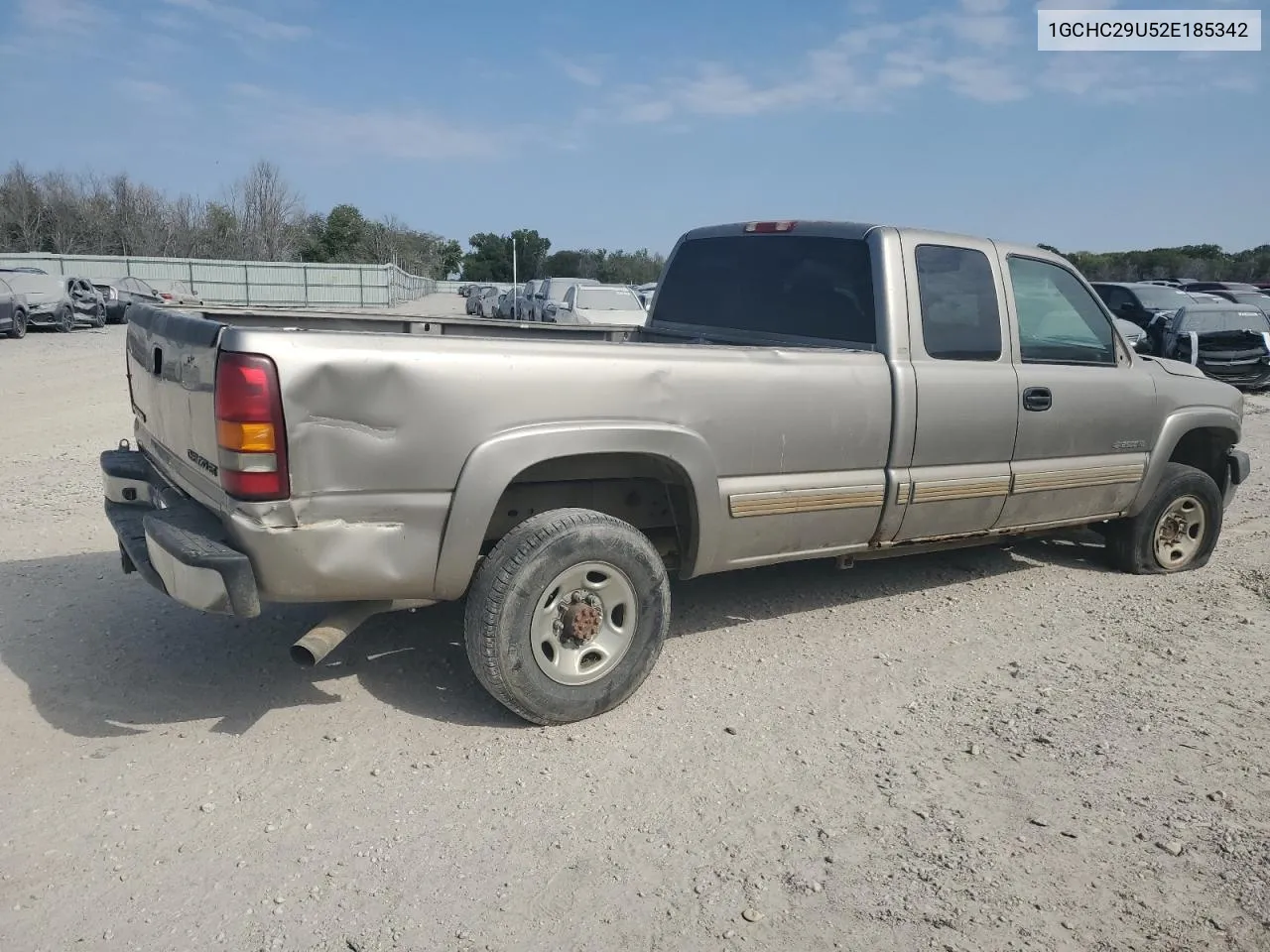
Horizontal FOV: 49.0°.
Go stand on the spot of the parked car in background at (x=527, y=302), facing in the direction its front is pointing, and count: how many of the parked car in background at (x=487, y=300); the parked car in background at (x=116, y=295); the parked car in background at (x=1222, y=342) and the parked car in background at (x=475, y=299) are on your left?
1

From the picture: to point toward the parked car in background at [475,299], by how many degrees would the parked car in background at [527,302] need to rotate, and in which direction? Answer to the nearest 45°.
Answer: approximately 135° to its right

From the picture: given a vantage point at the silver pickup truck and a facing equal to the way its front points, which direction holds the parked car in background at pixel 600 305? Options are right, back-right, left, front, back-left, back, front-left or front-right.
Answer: front-left

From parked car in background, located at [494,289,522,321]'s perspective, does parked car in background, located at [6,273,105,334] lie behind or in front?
in front

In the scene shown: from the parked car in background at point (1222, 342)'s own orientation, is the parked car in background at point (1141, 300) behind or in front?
behind

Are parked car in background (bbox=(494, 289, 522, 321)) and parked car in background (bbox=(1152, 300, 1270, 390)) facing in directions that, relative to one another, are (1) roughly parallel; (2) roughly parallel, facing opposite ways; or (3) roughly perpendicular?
roughly parallel

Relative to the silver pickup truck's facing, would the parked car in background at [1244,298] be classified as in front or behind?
in front

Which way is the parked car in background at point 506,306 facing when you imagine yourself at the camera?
facing the viewer and to the left of the viewer

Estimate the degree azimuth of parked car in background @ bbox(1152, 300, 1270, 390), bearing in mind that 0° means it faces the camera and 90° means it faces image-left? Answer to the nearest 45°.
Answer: approximately 0°

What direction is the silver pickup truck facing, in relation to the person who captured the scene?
facing away from the viewer and to the right of the viewer

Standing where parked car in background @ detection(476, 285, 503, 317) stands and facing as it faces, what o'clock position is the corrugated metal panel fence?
The corrugated metal panel fence is roughly at 2 o'clock from the parked car in background.

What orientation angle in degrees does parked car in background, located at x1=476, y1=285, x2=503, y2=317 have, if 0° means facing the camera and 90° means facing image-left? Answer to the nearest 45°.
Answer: approximately 45°

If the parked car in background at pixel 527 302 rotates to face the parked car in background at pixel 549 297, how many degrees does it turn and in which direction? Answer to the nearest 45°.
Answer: approximately 45° to its left

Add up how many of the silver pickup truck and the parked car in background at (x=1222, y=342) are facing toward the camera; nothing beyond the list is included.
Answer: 1

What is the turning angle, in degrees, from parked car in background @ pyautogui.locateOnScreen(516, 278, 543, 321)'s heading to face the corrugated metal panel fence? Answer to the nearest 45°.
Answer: approximately 90° to its right
